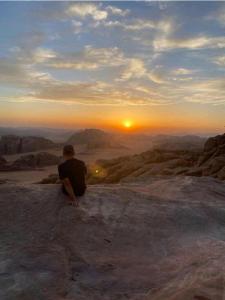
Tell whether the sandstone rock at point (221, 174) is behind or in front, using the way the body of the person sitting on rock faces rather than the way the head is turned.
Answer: in front

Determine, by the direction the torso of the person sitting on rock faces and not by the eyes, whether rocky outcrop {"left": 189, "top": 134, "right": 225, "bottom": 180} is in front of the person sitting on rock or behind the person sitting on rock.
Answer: in front

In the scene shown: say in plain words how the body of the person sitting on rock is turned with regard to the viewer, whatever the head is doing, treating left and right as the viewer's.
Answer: facing away from the viewer

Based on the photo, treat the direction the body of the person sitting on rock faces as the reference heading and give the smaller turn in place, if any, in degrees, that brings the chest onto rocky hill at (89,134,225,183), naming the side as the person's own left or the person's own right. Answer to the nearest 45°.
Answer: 0° — they already face it
